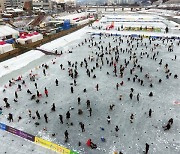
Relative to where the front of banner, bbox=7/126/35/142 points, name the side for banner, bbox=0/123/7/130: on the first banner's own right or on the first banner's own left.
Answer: on the first banner's own right

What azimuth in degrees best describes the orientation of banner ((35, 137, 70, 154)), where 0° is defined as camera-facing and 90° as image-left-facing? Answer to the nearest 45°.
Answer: approximately 45°

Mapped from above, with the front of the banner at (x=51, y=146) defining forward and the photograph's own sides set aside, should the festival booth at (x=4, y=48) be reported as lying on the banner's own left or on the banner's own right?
on the banner's own right

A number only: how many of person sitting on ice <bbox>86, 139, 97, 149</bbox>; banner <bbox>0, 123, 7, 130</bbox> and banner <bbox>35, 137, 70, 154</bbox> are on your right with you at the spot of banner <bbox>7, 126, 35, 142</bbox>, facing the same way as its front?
1

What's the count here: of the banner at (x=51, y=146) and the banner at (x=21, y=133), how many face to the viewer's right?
0

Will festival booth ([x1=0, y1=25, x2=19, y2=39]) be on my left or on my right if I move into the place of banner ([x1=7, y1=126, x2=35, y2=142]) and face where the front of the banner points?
on my right

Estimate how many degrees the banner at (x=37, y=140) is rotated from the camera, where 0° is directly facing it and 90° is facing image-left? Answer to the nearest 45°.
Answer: approximately 45°

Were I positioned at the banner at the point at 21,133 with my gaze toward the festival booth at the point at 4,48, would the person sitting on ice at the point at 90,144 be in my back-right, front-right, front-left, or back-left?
back-right

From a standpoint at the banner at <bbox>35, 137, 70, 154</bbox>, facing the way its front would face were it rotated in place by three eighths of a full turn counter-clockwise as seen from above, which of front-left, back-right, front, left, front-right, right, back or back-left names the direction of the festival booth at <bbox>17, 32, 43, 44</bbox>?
left
